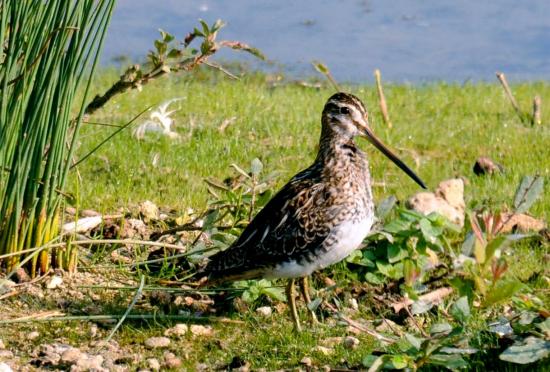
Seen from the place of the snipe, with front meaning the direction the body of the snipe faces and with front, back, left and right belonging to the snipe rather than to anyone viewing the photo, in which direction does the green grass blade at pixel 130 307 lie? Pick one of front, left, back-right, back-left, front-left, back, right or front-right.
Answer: back

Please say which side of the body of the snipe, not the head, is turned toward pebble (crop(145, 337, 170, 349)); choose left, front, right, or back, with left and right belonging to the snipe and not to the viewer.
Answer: back

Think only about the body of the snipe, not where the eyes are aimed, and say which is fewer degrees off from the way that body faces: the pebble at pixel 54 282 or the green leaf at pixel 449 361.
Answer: the green leaf

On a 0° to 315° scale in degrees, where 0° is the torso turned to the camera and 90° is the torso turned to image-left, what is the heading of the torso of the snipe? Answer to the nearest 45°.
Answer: approximately 270°

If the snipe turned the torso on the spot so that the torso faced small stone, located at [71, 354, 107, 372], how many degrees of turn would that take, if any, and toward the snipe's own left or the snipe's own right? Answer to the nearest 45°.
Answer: approximately 135° to the snipe's own right

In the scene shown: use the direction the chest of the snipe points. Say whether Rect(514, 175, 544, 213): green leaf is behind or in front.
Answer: in front

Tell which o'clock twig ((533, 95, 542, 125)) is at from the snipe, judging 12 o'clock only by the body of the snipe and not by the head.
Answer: The twig is roughly at 10 o'clock from the snipe.
